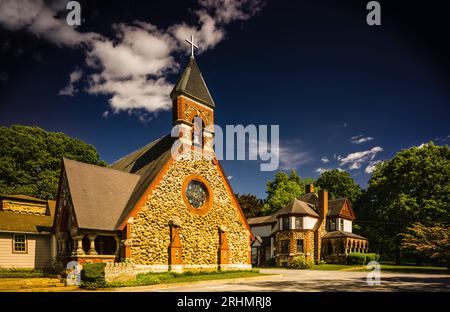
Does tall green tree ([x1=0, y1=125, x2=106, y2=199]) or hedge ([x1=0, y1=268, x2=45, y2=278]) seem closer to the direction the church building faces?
the hedge

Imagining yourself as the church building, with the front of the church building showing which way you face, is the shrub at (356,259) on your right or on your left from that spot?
on your left

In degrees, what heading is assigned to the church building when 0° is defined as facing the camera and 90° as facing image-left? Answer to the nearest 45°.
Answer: approximately 315°

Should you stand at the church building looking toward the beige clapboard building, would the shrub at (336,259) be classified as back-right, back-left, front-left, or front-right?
back-right
